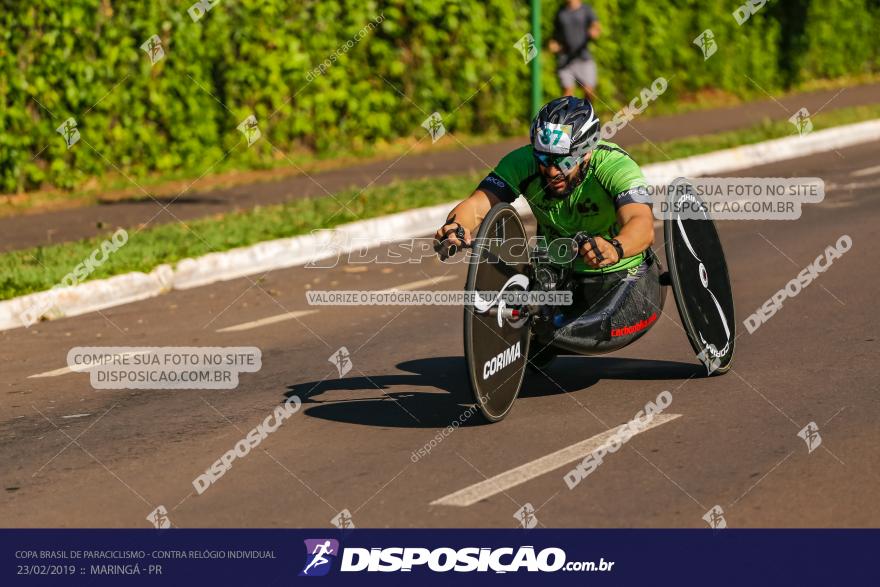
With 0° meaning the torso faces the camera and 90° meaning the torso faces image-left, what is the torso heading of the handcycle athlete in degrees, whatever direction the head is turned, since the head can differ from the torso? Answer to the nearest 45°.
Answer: approximately 45°

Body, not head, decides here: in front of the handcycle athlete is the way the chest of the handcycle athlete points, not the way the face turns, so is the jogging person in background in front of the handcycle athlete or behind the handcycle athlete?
behind

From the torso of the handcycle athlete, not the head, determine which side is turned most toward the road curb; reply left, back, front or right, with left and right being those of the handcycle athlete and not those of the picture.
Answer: right

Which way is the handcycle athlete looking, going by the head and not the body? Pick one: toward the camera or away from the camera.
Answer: toward the camera
